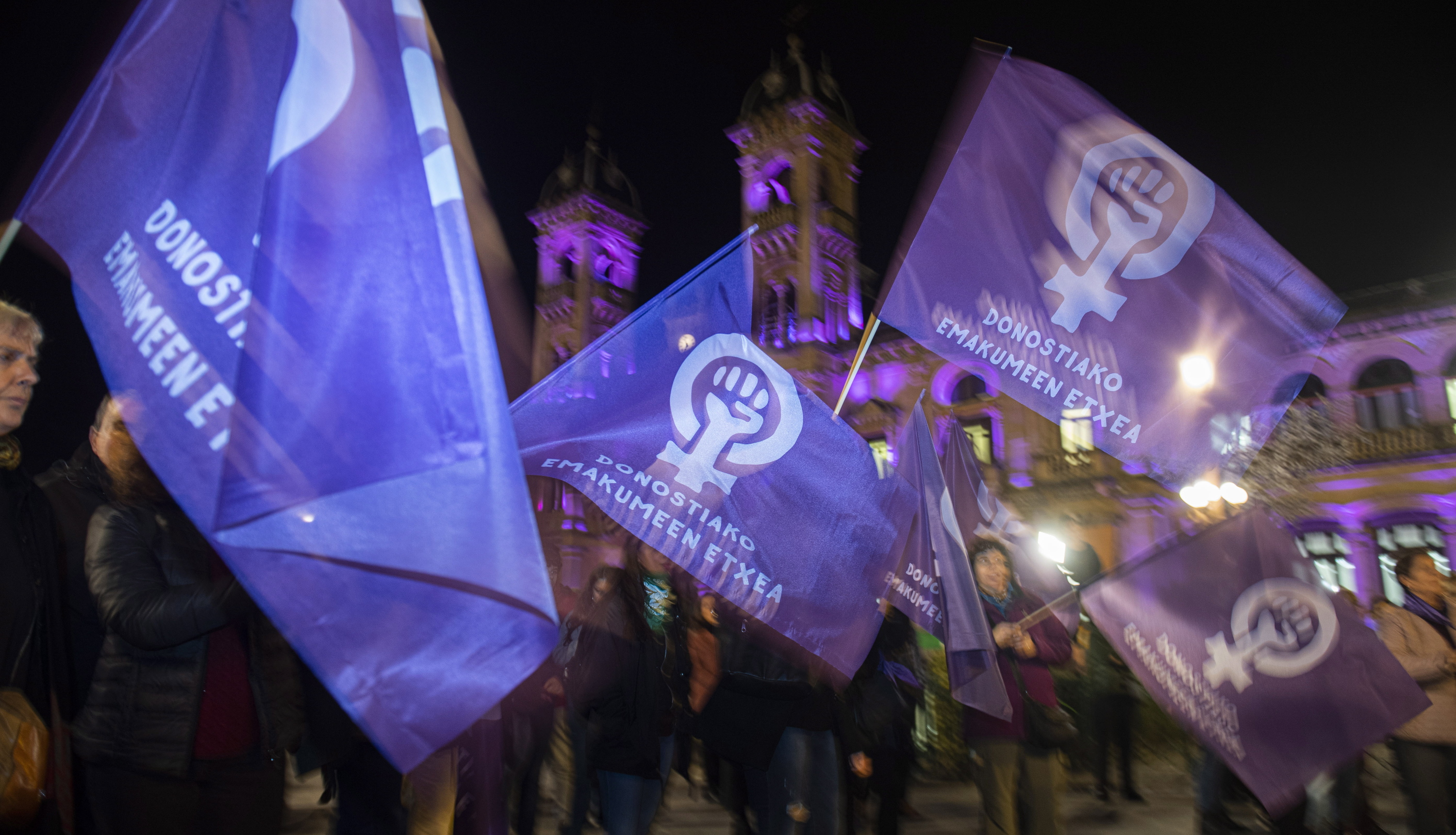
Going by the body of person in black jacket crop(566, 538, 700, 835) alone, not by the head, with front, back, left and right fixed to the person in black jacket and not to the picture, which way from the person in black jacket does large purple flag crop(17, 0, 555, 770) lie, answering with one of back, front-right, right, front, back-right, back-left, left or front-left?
front-right

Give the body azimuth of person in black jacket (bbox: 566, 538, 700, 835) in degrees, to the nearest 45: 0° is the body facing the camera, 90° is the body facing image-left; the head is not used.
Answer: approximately 315°
